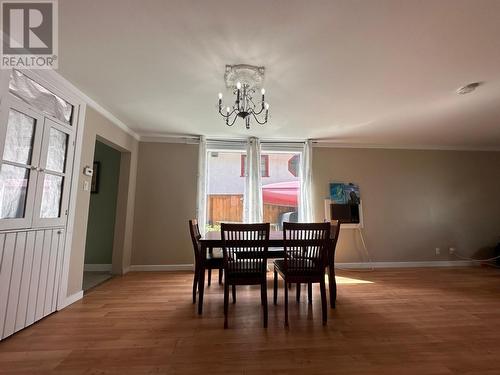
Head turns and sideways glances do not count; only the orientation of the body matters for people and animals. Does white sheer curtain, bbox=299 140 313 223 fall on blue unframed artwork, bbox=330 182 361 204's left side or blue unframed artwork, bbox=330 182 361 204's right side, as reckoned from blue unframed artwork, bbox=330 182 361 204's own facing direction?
on its right

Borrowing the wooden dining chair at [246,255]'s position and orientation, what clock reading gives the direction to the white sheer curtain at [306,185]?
The white sheer curtain is roughly at 1 o'clock from the wooden dining chair.

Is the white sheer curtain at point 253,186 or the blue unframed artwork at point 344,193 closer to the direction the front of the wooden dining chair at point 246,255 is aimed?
the white sheer curtain

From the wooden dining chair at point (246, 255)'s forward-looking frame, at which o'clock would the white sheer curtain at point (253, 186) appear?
The white sheer curtain is roughly at 12 o'clock from the wooden dining chair.

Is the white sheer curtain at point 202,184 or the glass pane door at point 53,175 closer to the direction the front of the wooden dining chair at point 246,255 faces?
the white sheer curtain

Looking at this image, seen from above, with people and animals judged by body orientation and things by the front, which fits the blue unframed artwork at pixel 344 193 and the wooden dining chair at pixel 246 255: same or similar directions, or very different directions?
very different directions

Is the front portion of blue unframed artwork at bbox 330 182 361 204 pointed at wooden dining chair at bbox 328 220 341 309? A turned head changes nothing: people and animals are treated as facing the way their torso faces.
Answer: yes

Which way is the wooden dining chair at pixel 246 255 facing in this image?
away from the camera

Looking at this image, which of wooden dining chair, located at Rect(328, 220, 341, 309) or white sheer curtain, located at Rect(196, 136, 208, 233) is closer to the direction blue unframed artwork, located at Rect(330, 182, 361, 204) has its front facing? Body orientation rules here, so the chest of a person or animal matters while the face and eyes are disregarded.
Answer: the wooden dining chair

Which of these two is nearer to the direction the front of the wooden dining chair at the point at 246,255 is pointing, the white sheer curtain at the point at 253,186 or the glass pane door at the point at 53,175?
the white sheer curtain

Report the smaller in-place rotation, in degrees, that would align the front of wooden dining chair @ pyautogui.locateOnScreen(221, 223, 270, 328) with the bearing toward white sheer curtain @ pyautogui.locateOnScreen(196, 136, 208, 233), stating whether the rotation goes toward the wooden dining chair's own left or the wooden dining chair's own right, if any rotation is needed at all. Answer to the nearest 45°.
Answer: approximately 45° to the wooden dining chair's own left

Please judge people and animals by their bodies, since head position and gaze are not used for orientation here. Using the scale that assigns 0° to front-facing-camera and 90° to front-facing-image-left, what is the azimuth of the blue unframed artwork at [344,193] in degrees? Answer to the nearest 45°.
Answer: approximately 0°

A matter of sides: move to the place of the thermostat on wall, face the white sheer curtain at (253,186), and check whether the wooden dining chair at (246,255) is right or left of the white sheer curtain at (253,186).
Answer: right

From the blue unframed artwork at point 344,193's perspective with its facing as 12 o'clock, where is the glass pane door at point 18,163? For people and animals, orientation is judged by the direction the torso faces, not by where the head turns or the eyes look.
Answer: The glass pane door is roughly at 1 o'clock from the blue unframed artwork.

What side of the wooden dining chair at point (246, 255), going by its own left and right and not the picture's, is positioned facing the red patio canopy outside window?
front

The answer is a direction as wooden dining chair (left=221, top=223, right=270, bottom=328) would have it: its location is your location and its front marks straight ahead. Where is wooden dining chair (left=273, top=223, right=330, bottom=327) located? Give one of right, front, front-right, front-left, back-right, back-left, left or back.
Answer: right
